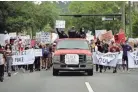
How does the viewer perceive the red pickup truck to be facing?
facing the viewer
